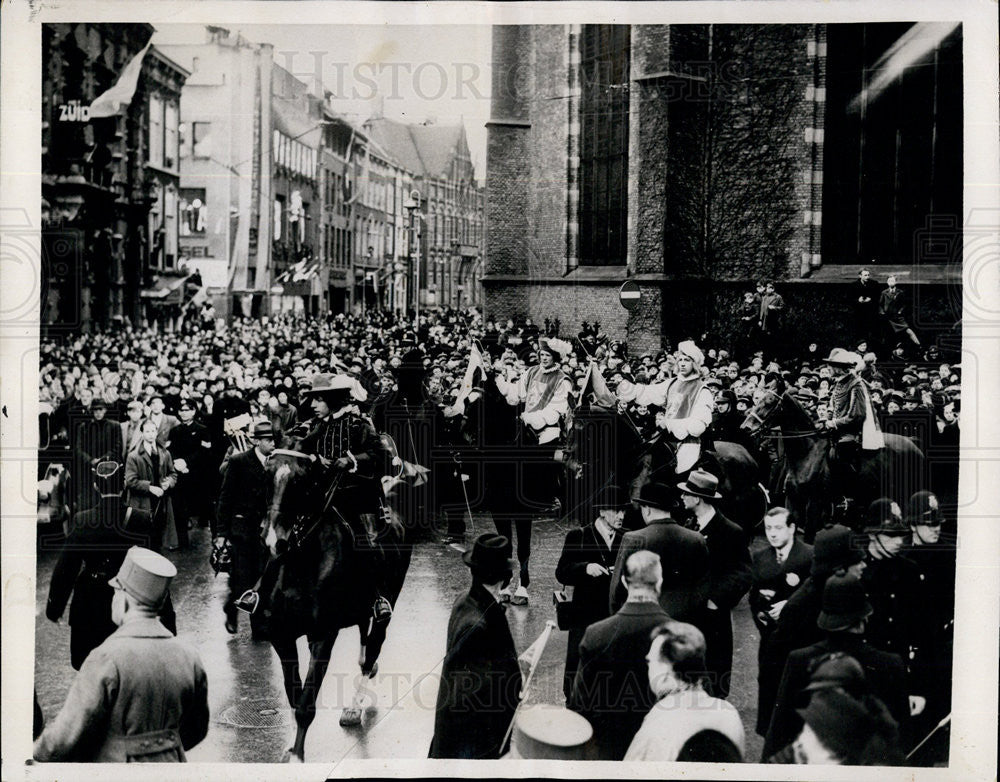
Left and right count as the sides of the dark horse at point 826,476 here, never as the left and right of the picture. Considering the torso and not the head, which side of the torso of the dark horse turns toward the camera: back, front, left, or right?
left

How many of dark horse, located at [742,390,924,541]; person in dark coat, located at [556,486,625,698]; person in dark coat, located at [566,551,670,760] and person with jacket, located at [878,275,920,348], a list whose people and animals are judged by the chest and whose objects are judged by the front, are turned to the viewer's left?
1

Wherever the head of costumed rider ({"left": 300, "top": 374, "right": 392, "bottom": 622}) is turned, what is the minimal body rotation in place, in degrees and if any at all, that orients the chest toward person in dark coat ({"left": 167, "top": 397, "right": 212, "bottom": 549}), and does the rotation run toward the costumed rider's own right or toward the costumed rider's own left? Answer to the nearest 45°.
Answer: approximately 135° to the costumed rider's own right

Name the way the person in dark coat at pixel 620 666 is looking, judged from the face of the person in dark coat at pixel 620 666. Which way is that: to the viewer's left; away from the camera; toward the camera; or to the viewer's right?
away from the camera

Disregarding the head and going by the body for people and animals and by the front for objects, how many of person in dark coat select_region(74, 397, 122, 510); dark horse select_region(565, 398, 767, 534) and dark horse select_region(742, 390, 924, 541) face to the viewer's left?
2

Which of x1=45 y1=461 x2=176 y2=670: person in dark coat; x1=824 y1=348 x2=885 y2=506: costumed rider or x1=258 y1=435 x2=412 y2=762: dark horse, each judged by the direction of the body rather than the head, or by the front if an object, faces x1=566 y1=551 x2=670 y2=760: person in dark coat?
the costumed rider

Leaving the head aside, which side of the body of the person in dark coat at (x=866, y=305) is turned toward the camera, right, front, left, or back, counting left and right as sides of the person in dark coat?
front
